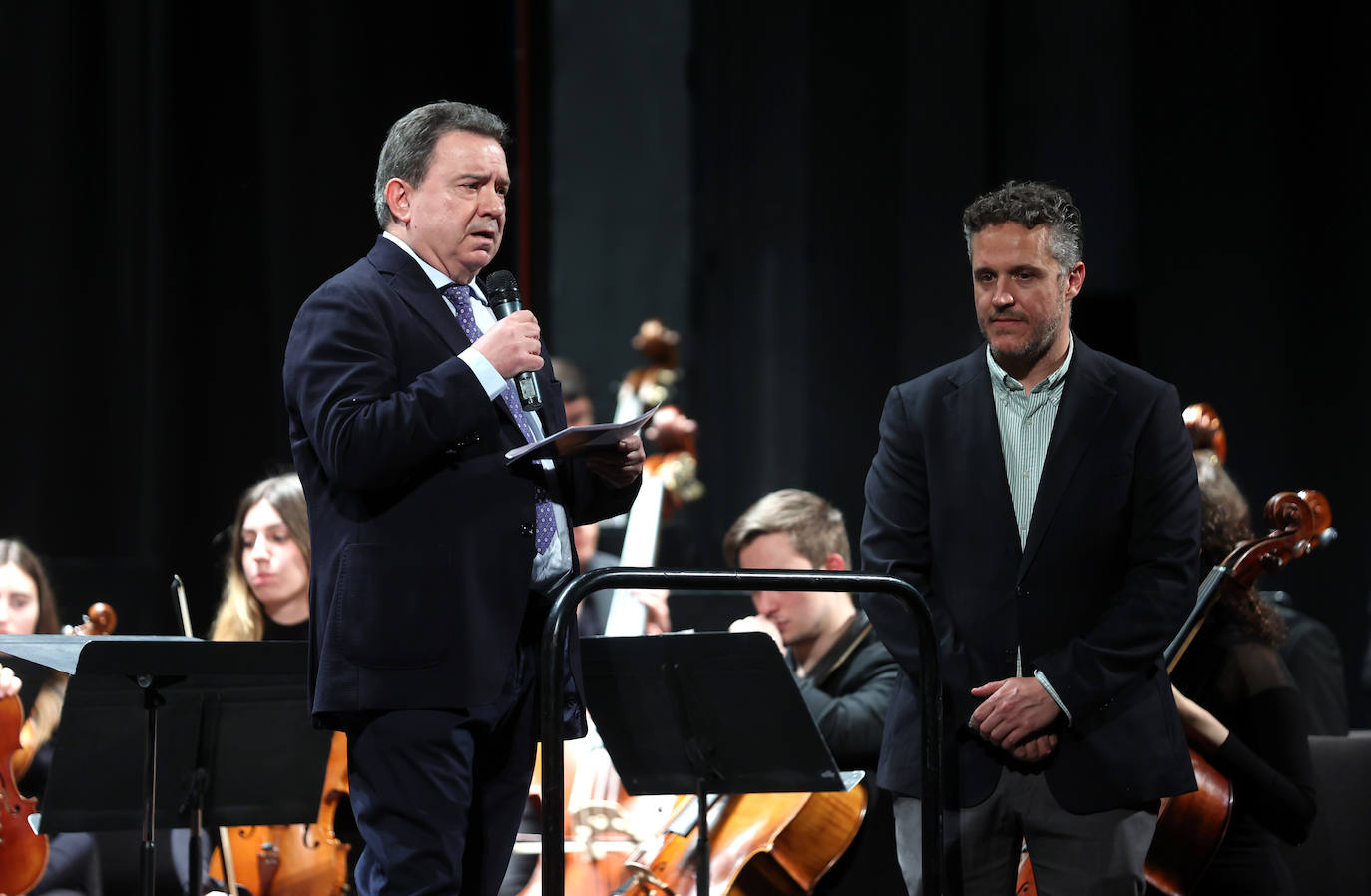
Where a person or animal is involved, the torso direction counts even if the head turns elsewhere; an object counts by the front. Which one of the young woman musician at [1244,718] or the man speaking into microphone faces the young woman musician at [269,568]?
the young woman musician at [1244,718]

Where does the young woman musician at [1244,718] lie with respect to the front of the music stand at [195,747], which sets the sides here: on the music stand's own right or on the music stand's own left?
on the music stand's own right

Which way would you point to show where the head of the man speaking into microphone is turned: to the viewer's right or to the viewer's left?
to the viewer's right

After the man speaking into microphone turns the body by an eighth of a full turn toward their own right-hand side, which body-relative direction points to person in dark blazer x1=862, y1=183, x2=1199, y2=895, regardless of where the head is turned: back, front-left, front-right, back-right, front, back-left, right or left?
left

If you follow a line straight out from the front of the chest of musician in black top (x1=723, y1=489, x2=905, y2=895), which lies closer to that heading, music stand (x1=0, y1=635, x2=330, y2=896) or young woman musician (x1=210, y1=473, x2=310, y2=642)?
the music stand

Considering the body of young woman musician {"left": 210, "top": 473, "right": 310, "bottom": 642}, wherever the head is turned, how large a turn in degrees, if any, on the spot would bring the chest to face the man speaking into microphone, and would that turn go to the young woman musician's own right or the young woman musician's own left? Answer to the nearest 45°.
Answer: approximately 45° to the young woman musician's own left

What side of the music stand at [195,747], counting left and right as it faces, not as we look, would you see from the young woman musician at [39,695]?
front

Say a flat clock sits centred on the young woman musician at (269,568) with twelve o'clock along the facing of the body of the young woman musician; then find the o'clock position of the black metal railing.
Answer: The black metal railing is roughly at 10 o'clock from the young woman musician.

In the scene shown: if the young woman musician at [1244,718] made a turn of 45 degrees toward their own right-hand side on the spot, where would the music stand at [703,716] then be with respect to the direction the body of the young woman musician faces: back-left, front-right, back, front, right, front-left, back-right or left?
left

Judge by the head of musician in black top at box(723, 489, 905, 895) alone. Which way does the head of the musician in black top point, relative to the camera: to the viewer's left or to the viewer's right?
to the viewer's left

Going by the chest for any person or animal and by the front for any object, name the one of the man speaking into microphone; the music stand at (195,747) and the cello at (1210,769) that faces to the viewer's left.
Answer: the cello

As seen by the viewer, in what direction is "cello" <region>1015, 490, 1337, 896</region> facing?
to the viewer's left

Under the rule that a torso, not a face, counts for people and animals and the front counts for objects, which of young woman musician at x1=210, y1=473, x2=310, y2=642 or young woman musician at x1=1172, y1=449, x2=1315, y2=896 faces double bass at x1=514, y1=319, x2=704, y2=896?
young woman musician at x1=1172, y1=449, x2=1315, y2=896

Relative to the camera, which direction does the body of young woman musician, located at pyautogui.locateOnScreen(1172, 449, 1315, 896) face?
to the viewer's left

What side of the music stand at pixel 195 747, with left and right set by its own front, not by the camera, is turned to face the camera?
back
